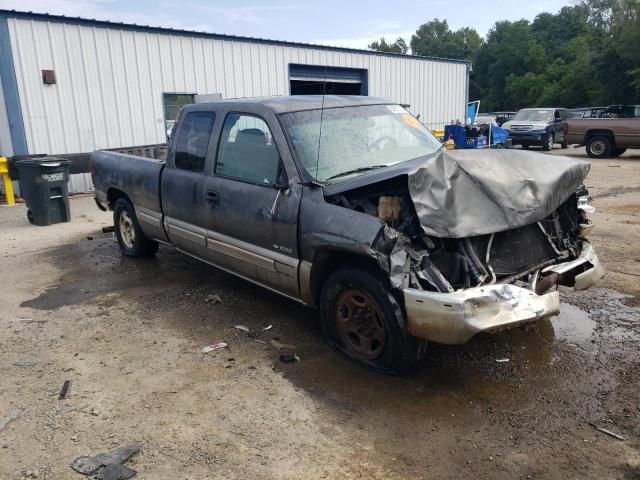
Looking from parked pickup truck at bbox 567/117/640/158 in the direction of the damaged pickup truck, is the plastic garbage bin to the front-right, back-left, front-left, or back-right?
front-right

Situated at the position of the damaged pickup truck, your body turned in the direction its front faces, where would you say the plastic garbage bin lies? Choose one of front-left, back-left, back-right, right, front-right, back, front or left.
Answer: back

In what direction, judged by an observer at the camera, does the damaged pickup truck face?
facing the viewer and to the right of the viewer

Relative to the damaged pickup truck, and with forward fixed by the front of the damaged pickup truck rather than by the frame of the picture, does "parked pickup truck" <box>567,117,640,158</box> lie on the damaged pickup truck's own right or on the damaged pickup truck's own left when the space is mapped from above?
on the damaged pickup truck's own left
